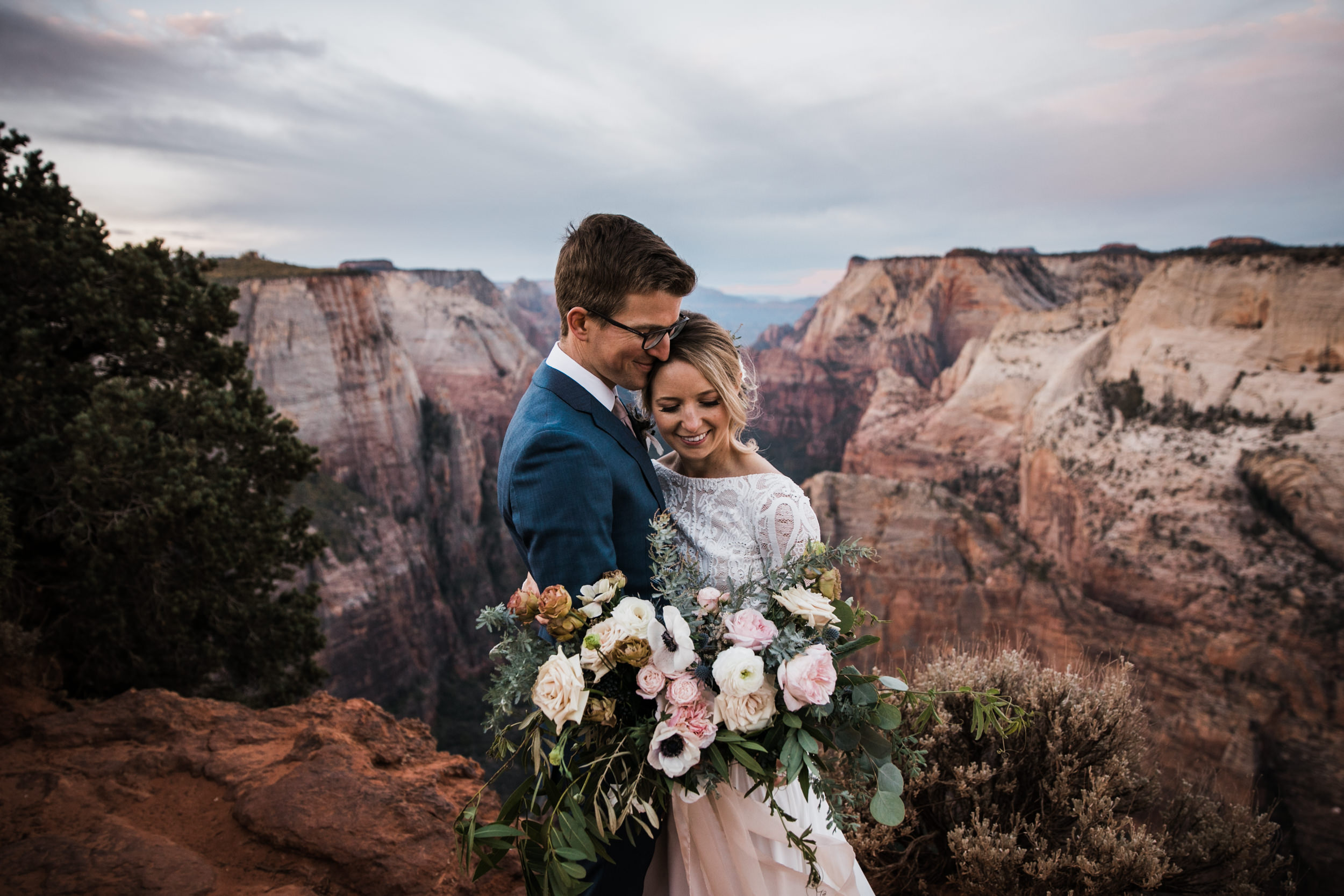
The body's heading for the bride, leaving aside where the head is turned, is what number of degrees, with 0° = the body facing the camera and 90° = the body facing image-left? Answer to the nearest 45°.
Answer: approximately 45°

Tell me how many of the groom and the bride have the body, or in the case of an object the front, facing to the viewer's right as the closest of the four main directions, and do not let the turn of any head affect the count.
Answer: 1

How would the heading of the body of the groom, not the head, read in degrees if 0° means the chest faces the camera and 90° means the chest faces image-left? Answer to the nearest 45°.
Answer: approximately 270°

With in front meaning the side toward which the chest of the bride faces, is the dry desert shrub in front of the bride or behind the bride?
behind

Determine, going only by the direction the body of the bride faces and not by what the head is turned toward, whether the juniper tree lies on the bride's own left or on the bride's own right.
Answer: on the bride's own right

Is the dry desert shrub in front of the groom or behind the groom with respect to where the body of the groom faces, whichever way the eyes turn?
in front
